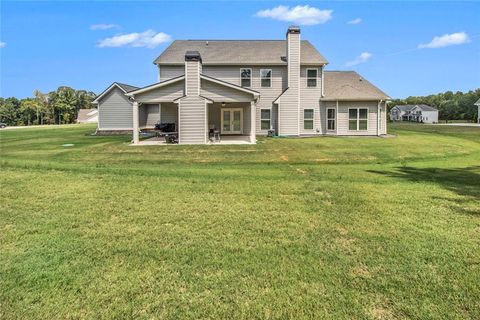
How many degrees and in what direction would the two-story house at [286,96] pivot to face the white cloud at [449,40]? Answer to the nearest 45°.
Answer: approximately 45° to its right

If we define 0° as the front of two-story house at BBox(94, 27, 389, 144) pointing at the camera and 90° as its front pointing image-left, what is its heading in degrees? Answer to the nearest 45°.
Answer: approximately 180°
